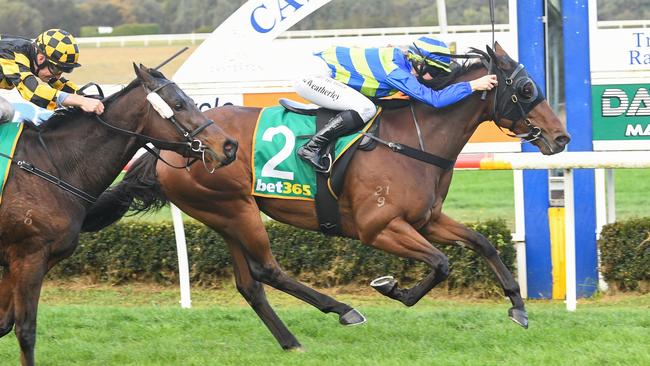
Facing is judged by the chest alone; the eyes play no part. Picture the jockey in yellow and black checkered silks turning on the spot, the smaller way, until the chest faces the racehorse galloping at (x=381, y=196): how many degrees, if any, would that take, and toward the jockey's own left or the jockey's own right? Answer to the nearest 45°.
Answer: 0° — they already face it

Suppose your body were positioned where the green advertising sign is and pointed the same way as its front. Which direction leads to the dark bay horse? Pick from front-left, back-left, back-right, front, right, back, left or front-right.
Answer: front-right

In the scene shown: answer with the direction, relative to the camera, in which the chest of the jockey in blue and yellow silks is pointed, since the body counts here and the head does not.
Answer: to the viewer's right

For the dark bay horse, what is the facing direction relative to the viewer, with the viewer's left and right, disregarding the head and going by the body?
facing to the right of the viewer

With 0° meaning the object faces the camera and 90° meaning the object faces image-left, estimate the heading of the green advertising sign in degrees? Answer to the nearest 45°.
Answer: approximately 0°

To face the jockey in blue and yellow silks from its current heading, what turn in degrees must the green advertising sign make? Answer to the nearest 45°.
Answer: approximately 45° to its right

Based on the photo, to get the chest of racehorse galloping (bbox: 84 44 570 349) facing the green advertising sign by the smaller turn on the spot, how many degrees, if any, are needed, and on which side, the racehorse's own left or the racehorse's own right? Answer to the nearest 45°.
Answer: approximately 45° to the racehorse's own left

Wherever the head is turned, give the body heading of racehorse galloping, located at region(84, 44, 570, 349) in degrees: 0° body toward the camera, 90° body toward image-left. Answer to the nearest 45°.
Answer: approximately 270°

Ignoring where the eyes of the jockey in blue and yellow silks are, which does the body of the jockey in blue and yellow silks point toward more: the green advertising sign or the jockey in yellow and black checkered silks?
the green advertising sign

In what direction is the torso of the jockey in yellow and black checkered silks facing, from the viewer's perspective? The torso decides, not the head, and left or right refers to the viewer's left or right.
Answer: facing to the right of the viewer

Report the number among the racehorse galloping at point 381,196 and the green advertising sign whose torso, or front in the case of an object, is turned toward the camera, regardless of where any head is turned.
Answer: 1
